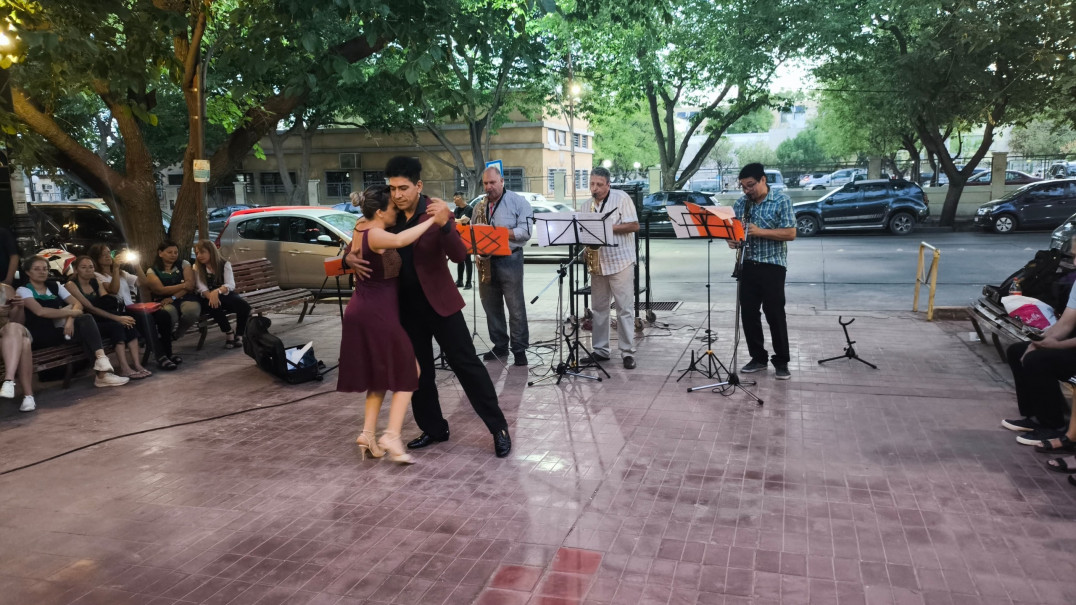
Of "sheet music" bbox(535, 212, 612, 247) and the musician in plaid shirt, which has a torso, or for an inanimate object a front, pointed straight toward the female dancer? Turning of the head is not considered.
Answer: the musician in plaid shirt

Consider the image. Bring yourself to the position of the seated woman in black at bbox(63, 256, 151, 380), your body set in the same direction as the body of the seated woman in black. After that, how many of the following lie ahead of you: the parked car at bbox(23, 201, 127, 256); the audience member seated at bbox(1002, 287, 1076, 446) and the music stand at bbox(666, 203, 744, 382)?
2

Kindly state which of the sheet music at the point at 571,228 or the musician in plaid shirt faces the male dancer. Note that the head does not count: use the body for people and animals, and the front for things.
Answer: the musician in plaid shirt

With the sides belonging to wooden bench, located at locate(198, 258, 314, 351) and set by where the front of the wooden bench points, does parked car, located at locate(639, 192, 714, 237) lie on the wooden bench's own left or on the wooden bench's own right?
on the wooden bench's own left

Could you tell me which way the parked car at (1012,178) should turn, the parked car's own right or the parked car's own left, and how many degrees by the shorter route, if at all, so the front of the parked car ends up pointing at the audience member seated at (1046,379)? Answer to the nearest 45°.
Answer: approximately 90° to the parked car's own left

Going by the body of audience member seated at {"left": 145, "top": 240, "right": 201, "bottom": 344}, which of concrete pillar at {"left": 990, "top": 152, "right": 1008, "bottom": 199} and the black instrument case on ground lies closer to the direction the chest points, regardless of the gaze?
the black instrument case on ground

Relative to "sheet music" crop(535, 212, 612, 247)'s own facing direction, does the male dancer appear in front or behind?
behind

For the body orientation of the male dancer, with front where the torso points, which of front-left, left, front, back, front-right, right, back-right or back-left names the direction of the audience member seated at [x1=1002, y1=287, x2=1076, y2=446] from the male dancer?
back-left

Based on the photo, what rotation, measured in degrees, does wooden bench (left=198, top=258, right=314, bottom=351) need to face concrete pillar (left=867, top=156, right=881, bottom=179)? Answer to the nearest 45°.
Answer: approximately 90° to its left

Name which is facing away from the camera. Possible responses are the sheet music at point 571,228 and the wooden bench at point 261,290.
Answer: the sheet music

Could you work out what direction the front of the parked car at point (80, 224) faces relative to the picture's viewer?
facing to the right of the viewer

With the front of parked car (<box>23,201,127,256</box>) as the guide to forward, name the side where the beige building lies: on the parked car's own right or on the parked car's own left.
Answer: on the parked car's own left

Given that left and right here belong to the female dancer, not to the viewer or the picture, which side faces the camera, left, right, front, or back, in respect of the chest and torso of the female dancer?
right
